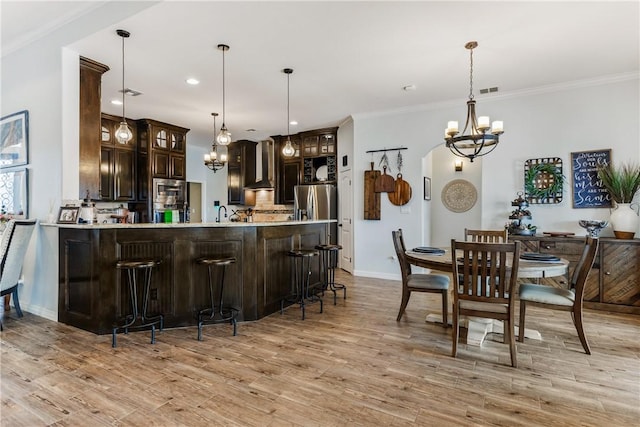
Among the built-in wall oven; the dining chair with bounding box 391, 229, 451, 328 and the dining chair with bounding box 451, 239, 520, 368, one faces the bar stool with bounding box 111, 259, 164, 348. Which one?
the built-in wall oven

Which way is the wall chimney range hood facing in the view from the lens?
facing the viewer and to the left of the viewer

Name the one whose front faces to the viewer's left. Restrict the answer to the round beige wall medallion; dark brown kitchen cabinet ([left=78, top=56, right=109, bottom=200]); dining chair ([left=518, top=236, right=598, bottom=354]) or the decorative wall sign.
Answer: the dining chair

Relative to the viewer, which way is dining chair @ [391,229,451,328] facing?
to the viewer's right

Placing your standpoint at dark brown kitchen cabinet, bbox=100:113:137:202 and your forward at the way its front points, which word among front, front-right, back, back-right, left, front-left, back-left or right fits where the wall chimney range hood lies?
front-left

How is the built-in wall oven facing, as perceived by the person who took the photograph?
facing the viewer

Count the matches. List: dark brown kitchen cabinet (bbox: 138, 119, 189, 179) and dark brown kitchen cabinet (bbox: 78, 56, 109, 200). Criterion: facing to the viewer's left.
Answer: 0

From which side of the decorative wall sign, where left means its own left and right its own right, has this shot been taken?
front

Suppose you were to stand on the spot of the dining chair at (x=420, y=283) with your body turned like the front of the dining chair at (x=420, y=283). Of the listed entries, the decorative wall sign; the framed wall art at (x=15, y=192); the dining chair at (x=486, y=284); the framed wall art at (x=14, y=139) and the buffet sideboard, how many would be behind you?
2

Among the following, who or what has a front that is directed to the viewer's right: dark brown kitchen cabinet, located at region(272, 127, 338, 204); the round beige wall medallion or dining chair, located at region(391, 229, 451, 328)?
the dining chair

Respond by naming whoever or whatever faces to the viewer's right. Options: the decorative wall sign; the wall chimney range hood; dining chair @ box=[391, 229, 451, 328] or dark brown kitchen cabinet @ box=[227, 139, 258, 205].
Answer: the dining chair

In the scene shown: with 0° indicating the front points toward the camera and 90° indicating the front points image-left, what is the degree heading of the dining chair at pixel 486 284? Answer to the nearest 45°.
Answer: approximately 180°
